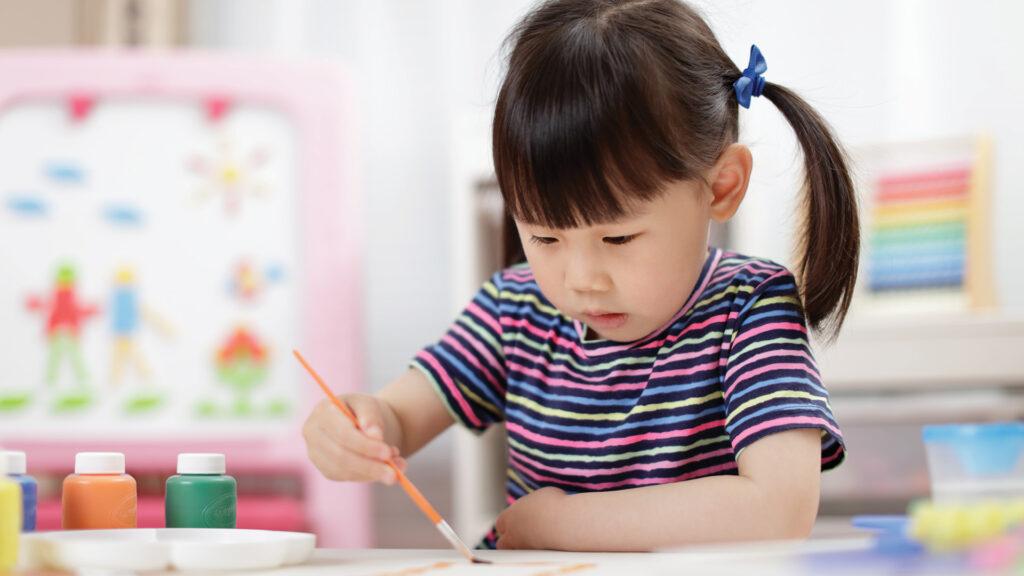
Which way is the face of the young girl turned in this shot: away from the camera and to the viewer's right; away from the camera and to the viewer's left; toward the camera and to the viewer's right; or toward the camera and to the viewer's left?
toward the camera and to the viewer's left

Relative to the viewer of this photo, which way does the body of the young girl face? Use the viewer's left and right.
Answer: facing the viewer and to the left of the viewer

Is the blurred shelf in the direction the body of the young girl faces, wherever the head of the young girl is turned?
no
